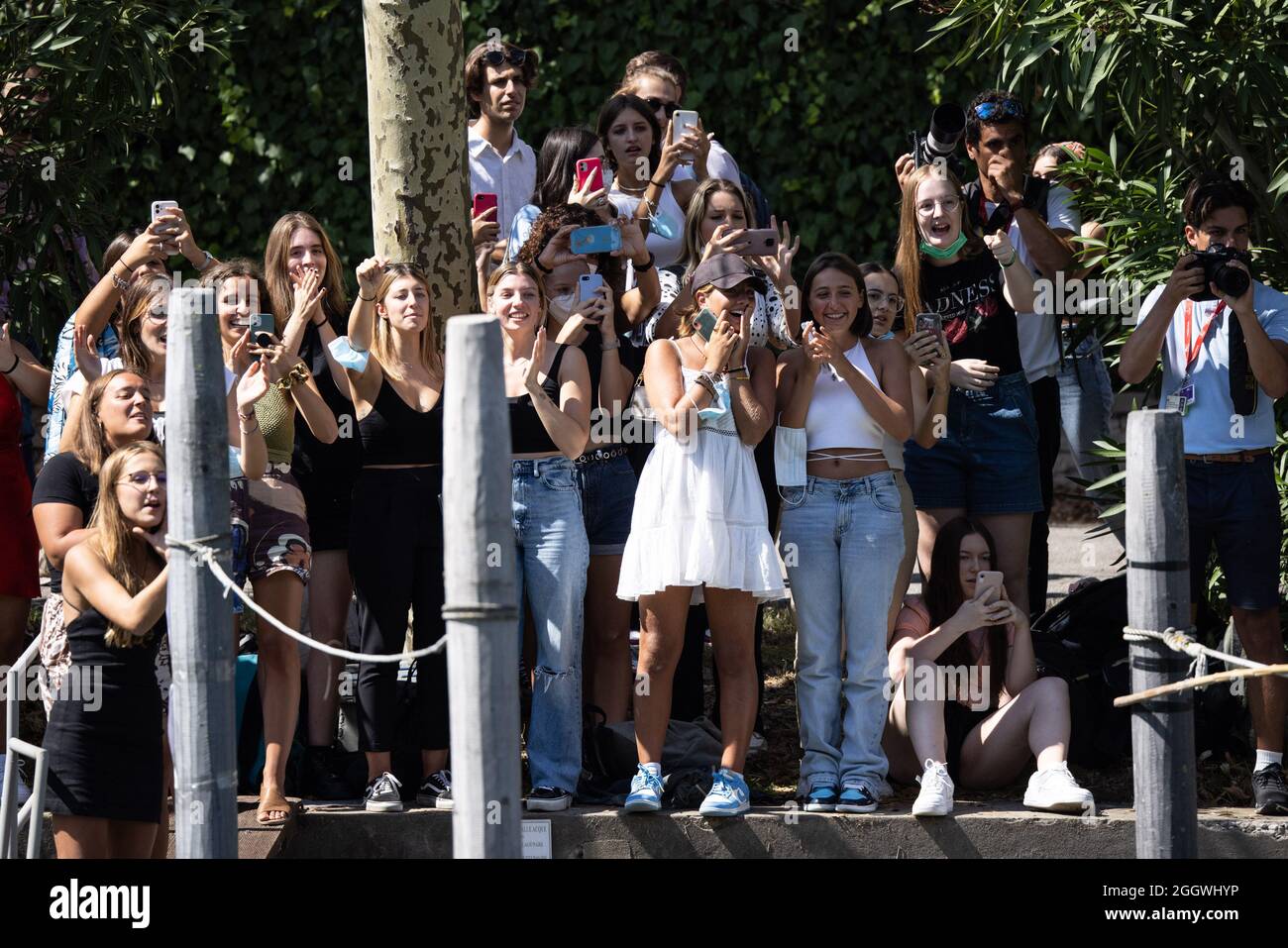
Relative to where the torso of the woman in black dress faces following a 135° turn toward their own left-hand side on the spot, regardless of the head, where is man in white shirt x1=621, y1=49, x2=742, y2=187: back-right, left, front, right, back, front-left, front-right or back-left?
front-right

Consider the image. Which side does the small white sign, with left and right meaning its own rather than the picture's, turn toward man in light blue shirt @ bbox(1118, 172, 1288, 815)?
left

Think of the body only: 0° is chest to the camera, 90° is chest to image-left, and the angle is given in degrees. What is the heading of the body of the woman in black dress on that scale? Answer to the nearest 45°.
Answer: approximately 315°

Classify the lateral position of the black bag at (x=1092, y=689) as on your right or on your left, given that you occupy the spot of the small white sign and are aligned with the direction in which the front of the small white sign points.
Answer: on your left

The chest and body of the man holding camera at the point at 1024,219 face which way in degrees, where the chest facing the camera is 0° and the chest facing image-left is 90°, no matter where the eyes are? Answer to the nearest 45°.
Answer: approximately 0°

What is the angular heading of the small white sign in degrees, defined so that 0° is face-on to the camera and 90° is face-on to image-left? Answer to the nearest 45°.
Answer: approximately 0°

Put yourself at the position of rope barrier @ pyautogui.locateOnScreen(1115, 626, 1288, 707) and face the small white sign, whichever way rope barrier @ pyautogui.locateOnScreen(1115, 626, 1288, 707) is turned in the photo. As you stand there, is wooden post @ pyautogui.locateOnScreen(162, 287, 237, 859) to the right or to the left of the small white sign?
left

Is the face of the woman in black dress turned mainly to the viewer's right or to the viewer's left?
to the viewer's right
